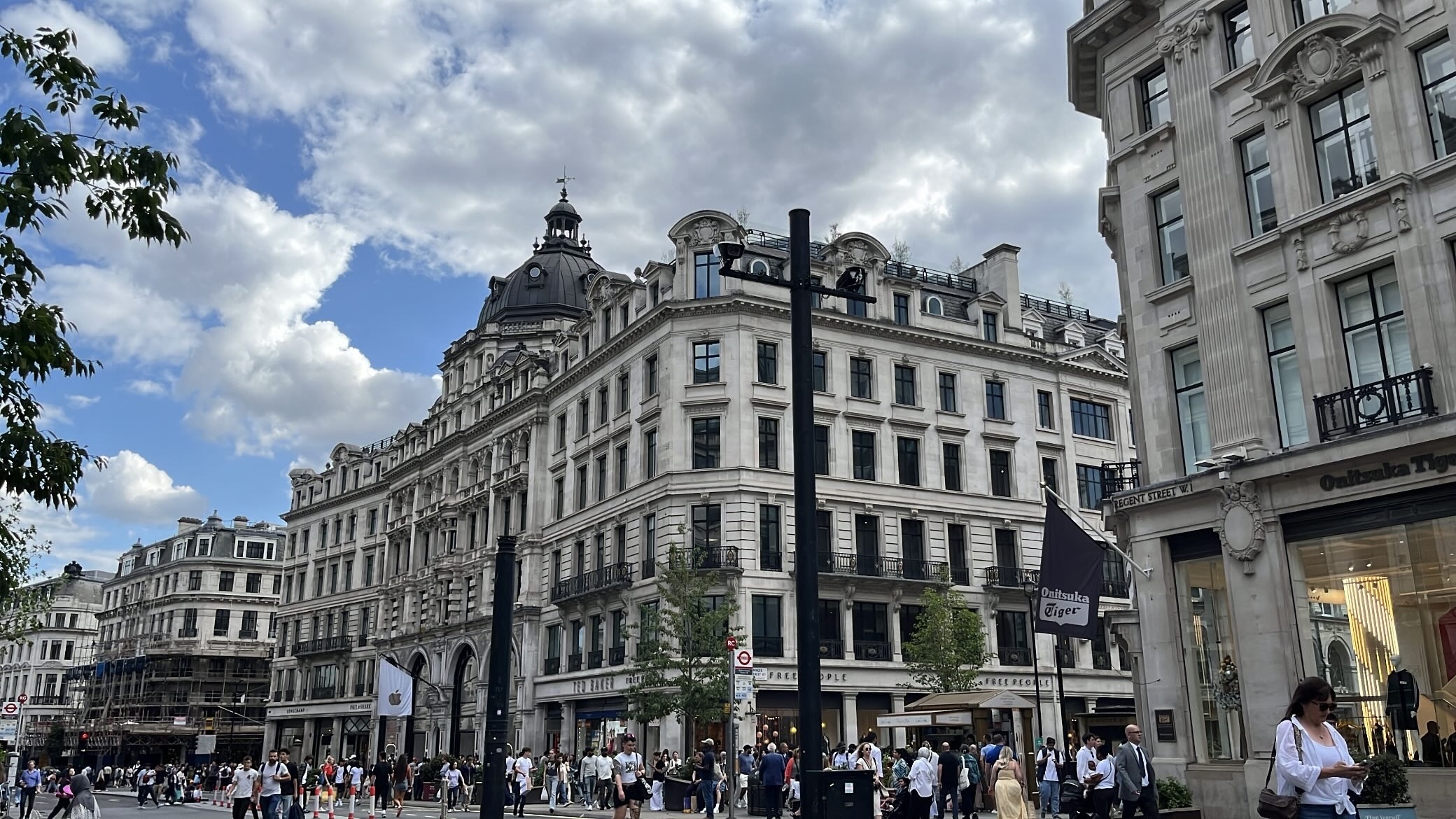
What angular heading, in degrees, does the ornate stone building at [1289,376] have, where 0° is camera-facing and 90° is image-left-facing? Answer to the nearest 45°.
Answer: approximately 45°

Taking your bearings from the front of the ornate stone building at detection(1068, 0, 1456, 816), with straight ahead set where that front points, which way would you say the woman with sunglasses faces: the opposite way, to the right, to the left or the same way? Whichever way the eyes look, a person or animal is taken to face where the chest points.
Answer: to the left

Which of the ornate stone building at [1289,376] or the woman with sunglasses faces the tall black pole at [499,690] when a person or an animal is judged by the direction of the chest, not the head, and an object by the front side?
the ornate stone building

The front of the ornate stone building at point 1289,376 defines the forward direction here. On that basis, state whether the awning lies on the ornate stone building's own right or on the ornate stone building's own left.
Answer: on the ornate stone building's own right

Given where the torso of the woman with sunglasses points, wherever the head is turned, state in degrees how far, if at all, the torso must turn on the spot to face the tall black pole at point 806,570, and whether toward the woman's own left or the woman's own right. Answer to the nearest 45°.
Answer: approximately 180°

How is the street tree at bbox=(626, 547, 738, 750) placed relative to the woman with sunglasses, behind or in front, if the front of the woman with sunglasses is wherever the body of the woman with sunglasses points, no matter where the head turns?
behind

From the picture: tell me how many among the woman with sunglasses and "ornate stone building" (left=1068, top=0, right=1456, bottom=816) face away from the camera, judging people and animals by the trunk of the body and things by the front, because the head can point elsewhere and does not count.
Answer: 0

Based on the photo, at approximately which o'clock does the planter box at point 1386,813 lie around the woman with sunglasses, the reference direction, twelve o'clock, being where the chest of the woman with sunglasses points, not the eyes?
The planter box is roughly at 8 o'clock from the woman with sunglasses.

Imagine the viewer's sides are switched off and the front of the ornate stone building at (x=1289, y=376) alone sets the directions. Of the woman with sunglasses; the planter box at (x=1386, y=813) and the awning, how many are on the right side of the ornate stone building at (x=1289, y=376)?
1

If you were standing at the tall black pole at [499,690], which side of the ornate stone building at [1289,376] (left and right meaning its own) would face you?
front

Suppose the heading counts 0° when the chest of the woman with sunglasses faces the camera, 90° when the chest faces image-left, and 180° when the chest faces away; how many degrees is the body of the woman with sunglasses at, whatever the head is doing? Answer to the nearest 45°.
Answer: approximately 315°
